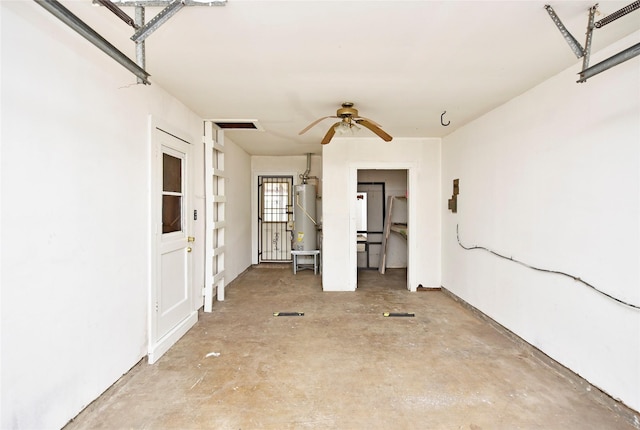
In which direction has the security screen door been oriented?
toward the camera

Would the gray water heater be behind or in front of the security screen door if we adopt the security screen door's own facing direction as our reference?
in front

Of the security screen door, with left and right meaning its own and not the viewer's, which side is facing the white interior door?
front
